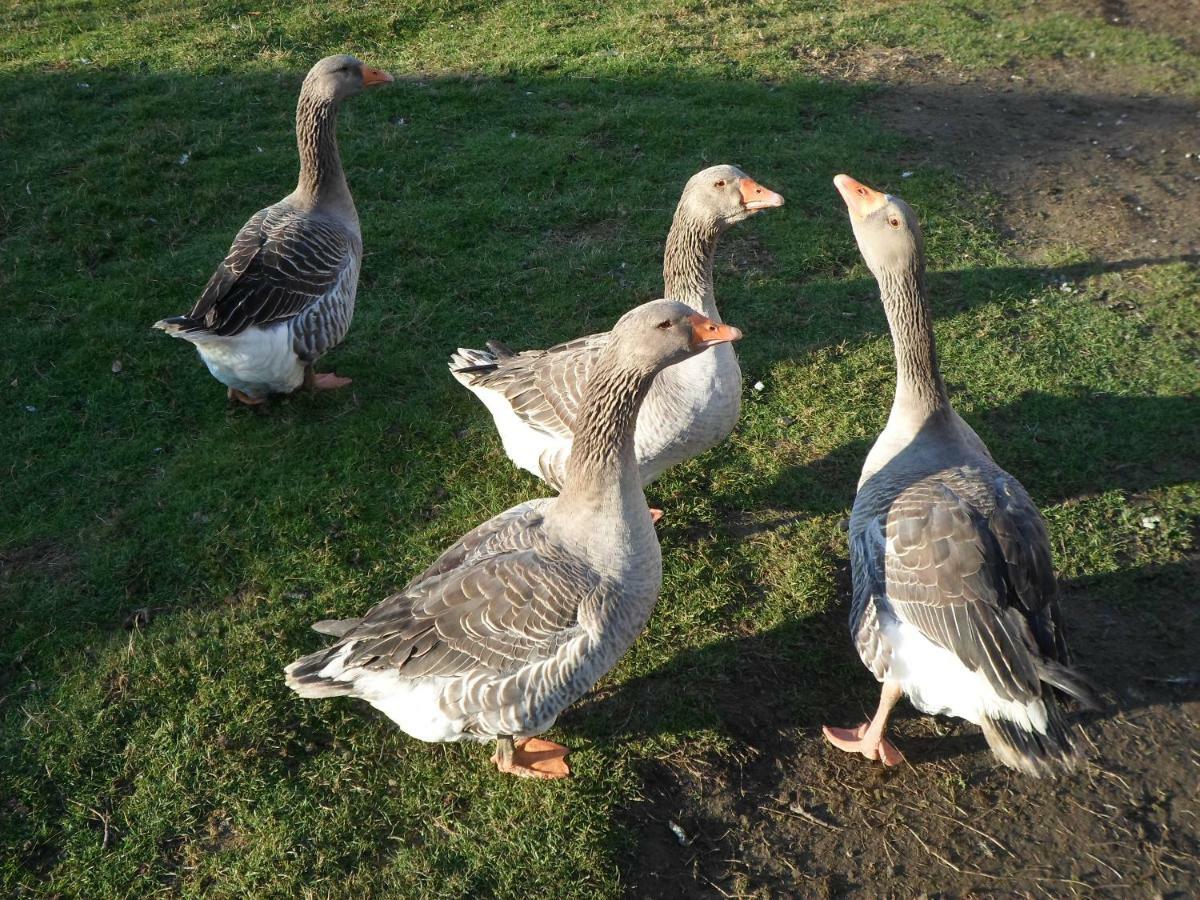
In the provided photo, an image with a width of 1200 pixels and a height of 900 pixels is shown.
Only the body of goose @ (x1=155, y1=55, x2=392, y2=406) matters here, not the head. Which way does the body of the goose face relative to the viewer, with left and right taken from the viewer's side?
facing away from the viewer and to the right of the viewer

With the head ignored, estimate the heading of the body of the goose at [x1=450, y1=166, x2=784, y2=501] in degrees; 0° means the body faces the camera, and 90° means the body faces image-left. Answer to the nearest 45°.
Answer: approximately 270°

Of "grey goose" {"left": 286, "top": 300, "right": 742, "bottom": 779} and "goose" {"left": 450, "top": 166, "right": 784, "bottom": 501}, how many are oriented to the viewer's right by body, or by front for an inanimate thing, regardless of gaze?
2

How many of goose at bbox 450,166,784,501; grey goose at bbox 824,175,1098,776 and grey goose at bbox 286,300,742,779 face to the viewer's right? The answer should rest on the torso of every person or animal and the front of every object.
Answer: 2

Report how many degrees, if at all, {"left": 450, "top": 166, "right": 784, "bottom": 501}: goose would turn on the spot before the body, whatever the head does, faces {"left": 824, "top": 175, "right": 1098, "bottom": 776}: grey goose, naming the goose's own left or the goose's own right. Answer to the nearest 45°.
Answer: approximately 45° to the goose's own right

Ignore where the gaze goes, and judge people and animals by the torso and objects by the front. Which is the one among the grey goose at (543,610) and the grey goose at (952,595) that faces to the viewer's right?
the grey goose at (543,610)

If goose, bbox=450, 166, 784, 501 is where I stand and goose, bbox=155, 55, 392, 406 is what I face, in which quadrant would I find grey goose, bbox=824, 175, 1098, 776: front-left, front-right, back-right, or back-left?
back-left

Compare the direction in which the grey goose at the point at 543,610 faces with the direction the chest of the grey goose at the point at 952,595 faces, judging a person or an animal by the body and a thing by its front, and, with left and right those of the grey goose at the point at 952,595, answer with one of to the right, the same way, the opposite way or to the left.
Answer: to the right

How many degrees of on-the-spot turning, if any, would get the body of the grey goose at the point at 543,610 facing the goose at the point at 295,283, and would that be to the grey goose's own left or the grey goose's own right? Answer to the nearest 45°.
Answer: approximately 90° to the grey goose's own left

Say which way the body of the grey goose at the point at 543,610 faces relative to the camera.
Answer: to the viewer's right

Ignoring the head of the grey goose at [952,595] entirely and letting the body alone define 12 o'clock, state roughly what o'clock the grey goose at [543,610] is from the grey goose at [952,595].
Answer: the grey goose at [543,610] is roughly at 10 o'clock from the grey goose at [952,595].

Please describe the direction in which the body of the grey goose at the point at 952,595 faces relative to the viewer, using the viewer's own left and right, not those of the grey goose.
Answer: facing away from the viewer and to the left of the viewer

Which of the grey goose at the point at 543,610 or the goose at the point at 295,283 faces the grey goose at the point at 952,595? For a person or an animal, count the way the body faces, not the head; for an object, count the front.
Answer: the grey goose at the point at 543,610
